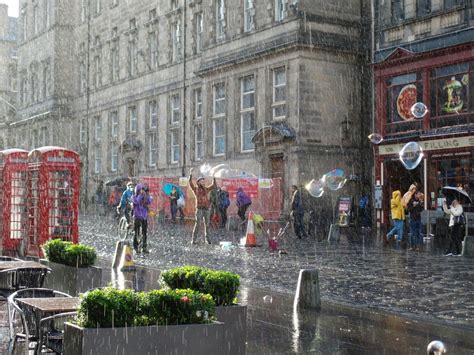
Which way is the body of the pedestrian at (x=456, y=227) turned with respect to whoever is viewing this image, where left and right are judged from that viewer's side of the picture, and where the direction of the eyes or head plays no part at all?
facing to the left of the viewer

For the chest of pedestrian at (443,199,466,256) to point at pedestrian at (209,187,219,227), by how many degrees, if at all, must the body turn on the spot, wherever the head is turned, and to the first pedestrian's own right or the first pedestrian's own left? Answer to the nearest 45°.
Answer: approximately 45° to the first pedestrian's own right

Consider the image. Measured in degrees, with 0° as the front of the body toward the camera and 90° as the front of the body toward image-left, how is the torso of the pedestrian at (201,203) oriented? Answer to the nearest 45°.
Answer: approximately 0°

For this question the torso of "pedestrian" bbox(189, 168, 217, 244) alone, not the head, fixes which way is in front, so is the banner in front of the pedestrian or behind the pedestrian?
behind
